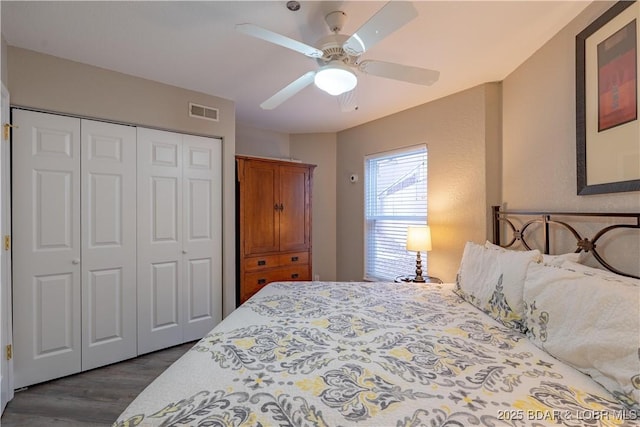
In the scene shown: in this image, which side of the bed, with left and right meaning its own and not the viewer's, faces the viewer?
left

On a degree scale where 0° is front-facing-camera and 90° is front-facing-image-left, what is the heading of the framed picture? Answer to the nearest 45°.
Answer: approximately 45°

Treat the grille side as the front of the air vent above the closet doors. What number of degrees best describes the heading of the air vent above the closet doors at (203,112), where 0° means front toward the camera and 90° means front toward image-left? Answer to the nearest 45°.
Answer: approximately 315°

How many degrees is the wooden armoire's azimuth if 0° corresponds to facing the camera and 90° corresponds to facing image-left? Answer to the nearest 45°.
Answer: approximately 315°

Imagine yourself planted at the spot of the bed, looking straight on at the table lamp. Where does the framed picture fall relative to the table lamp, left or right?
right

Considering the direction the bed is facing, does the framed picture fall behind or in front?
behind
